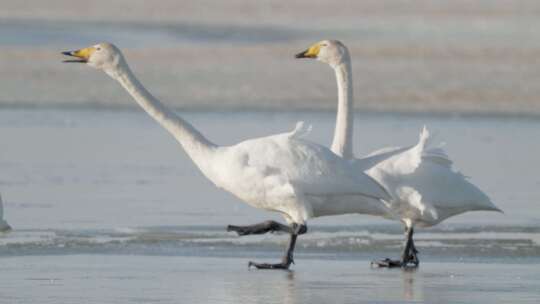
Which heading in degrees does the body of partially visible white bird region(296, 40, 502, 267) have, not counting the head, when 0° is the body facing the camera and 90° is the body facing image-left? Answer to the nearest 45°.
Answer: approximately 90°
